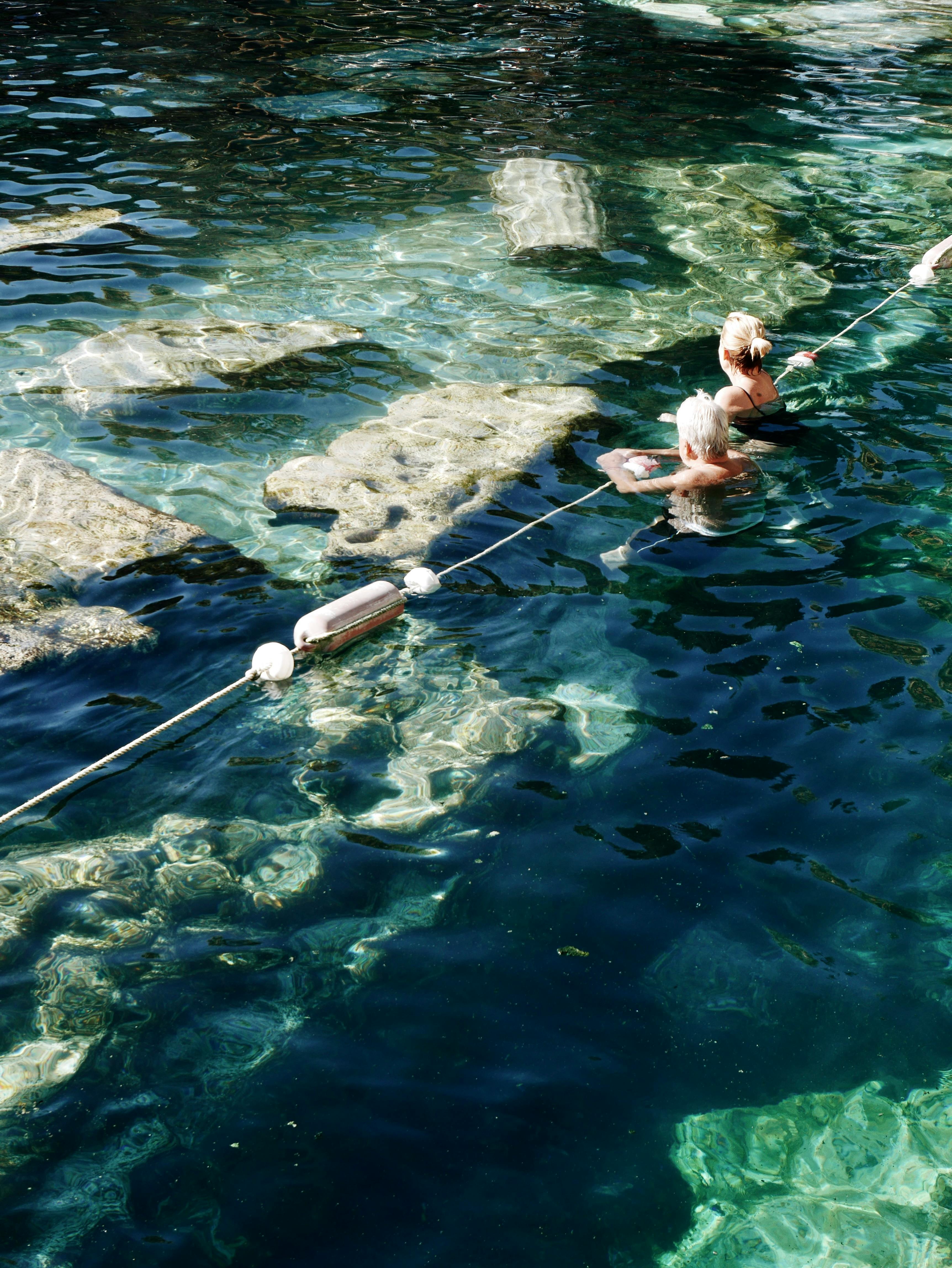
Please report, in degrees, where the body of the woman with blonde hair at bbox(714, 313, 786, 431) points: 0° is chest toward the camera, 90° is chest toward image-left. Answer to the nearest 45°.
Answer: approximately 135°

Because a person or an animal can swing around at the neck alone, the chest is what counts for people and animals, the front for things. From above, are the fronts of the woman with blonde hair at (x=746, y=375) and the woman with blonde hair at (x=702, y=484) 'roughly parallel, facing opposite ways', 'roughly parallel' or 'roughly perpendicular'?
roughly parallel

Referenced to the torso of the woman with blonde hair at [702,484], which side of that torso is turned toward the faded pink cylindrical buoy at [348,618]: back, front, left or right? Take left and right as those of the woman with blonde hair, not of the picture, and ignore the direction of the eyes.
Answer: left

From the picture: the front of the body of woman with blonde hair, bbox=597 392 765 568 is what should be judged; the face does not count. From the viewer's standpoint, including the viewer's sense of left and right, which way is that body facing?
facing away from the viewer and to the left of the viewer

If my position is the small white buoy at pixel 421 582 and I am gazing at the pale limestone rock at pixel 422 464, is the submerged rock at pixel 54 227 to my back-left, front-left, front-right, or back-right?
front-left

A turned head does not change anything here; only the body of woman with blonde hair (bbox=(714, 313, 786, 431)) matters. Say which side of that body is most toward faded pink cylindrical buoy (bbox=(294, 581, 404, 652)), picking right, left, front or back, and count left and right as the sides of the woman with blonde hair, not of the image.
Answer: left

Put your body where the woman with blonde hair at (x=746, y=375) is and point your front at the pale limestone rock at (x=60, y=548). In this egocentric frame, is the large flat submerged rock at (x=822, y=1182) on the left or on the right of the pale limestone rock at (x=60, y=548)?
left

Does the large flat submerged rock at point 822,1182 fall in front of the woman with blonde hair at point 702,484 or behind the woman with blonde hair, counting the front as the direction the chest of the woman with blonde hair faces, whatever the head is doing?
behind

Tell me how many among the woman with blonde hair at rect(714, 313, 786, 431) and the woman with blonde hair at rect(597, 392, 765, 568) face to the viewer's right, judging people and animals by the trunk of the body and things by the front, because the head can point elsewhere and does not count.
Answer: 0

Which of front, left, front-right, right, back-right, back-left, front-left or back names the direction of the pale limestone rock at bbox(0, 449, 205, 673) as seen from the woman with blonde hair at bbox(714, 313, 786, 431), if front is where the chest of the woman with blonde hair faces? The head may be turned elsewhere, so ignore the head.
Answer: left
